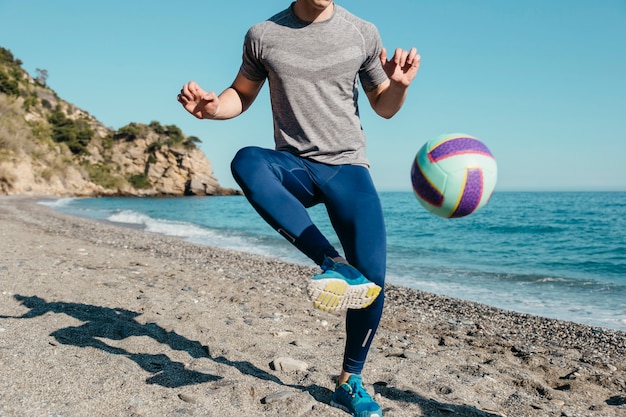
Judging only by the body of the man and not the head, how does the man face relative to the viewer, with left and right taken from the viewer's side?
facing the viewer

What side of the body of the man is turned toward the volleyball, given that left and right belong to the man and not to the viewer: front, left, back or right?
left
